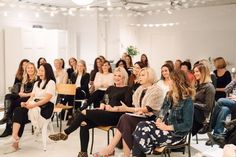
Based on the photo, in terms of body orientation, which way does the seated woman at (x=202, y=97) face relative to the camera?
to the viewer's left

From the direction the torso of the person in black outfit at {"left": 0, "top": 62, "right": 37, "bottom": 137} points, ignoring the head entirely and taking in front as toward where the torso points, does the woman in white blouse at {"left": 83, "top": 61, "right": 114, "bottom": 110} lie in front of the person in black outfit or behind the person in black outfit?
behind

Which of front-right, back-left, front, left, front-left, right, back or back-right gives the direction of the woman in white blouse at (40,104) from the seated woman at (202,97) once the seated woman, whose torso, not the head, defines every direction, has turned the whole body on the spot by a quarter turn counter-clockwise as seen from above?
right

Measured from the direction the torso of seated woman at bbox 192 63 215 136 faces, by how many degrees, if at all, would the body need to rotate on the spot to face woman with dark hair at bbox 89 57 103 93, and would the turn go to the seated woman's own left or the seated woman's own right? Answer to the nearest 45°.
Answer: approximately 45° to the seated woman's own right

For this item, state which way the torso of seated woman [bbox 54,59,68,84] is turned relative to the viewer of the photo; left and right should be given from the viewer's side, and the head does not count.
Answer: facing the viewer and to the left of the viewer

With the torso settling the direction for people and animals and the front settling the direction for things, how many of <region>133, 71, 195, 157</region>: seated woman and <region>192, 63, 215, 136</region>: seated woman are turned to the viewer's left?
2

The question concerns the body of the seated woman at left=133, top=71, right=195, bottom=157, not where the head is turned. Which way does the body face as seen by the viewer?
to the viewer's left

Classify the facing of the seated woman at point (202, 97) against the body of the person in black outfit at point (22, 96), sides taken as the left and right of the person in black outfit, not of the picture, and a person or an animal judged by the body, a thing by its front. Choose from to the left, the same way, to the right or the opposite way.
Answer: to the right

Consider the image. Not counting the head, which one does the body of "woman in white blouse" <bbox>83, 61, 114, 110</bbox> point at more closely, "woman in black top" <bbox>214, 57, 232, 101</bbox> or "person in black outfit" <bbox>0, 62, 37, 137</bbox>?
the person in black outfit

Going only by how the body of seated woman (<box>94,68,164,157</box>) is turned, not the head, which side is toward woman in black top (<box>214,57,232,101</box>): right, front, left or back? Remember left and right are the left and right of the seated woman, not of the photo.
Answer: back

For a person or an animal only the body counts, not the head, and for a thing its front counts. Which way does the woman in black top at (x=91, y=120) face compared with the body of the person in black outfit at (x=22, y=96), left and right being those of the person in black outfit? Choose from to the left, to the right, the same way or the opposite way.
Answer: the same way

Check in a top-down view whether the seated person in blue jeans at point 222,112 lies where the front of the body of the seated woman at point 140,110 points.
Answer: no

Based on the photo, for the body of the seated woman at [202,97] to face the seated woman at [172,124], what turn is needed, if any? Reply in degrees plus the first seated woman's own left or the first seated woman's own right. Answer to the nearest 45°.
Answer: approximately 90° to the first seated woman's own left

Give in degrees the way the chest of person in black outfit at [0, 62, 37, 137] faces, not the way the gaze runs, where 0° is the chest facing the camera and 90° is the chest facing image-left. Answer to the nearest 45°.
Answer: approximately 45°

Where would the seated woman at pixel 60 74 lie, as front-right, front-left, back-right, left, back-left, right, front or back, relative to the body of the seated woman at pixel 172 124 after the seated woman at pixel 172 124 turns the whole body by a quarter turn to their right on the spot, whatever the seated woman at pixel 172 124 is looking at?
front-left

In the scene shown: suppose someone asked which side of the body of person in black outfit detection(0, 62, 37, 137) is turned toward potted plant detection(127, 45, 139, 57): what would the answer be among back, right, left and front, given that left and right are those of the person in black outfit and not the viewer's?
back
